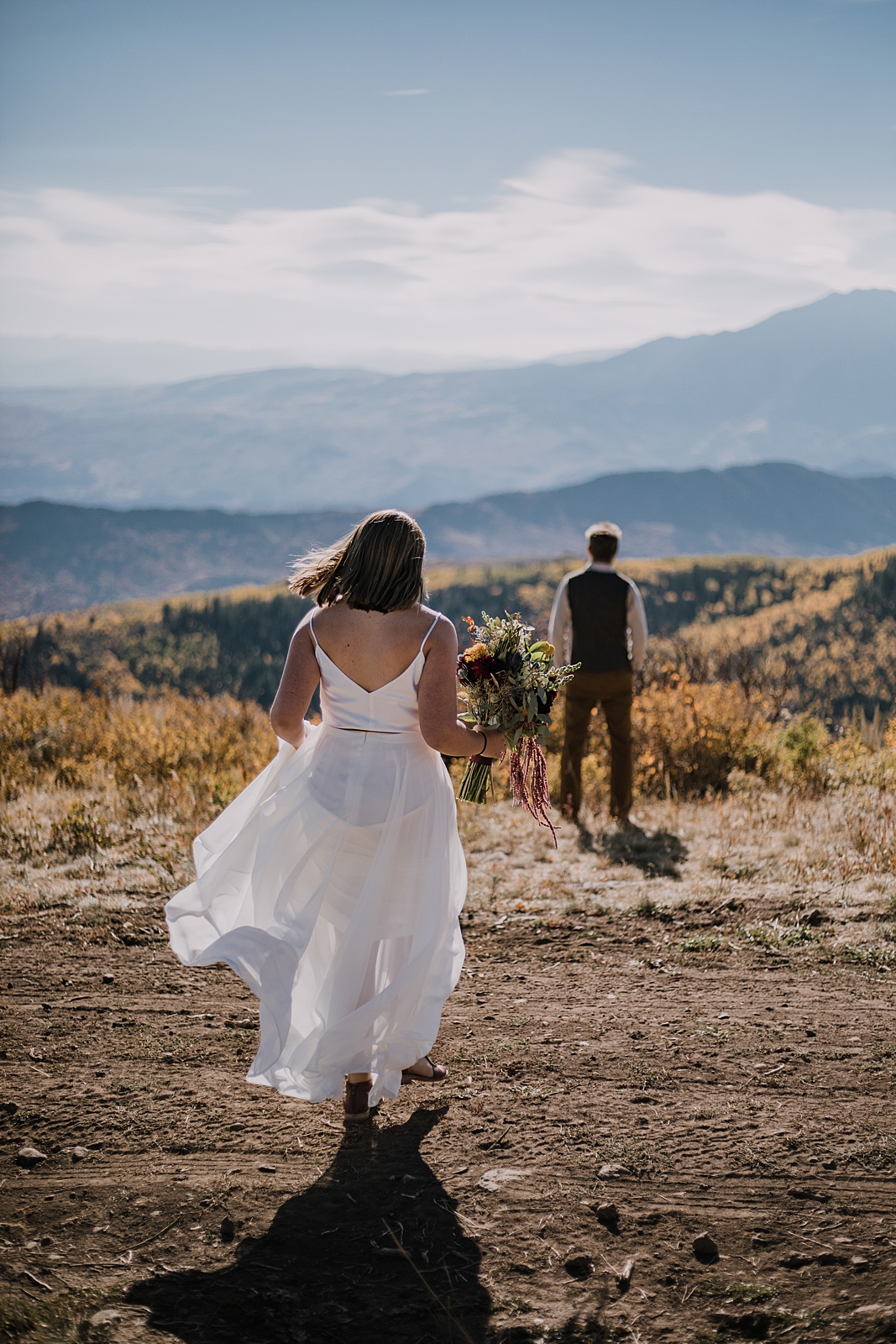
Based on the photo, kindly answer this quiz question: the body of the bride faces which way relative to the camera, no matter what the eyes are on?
away from the camera

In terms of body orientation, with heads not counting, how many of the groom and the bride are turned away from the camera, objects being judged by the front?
2

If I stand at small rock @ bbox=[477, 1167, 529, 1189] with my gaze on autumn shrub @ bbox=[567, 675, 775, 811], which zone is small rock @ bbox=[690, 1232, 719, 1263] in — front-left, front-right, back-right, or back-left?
back-right

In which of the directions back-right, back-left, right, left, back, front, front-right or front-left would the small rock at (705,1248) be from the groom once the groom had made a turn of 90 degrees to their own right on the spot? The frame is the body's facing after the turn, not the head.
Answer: right

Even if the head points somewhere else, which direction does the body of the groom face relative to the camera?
away from the camera

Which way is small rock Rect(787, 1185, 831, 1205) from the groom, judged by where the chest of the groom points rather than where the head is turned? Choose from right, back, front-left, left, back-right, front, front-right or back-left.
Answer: back

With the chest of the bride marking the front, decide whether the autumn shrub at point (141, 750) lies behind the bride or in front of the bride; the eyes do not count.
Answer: in front

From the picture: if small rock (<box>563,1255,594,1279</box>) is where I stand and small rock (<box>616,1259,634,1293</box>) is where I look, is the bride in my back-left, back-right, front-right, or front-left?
back-left

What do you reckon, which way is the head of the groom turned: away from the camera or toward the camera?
away from the camera

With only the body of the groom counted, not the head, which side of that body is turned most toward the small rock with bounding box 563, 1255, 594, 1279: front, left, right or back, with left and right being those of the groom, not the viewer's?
back

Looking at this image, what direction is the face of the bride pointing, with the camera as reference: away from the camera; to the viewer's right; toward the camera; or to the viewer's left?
away from the camera

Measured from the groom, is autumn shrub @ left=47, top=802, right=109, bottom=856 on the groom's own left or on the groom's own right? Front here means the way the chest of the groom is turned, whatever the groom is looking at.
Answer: on the groom's own left

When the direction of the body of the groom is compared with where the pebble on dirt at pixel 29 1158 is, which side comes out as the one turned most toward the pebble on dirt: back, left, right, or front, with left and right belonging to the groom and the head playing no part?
back
